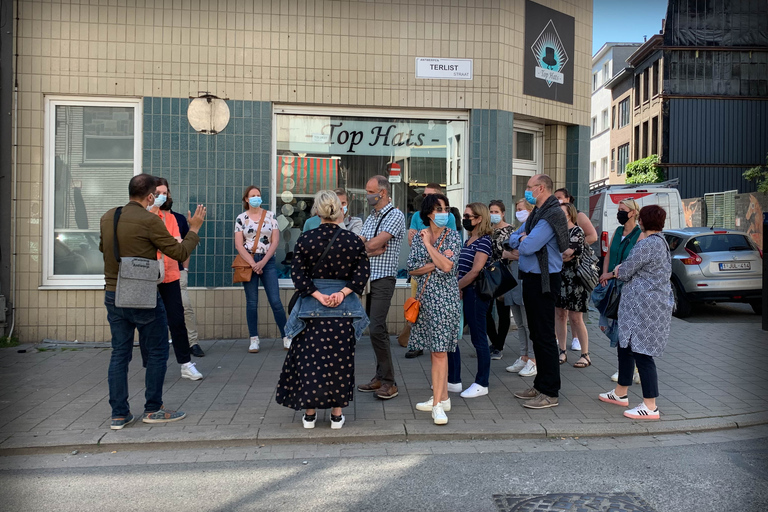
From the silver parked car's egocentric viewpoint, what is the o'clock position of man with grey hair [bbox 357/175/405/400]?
The man with grey hair is roughly at 8 o'clock from the silver parked car.

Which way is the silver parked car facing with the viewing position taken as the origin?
facing away from the viewer and to the left of the viewer

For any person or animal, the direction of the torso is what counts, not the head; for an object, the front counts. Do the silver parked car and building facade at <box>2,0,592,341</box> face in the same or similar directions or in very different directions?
very different directions

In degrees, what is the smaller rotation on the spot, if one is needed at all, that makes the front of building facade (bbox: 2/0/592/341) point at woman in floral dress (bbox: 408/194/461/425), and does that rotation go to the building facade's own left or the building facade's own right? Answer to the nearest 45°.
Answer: approximately 45° to the building facade's own left

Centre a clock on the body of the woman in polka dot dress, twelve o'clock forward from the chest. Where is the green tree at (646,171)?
The green tree is roughly at 1 o'clock from the woman in polka dot dress.

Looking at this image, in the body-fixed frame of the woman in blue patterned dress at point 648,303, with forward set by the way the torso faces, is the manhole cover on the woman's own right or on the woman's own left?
on the woman's own left

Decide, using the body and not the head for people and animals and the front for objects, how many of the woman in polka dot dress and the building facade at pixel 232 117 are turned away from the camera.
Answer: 1

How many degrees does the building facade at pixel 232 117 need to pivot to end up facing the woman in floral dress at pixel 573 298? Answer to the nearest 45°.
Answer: approximately 45° to its left

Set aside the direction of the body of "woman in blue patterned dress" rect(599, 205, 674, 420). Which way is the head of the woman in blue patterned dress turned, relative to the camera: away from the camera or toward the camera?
away from the camera

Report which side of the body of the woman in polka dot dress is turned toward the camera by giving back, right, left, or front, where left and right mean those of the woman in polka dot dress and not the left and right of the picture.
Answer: back

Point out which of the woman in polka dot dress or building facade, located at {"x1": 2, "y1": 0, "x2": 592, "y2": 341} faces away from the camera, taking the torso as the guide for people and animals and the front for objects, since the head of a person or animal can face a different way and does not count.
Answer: the woman in polka dot dress
